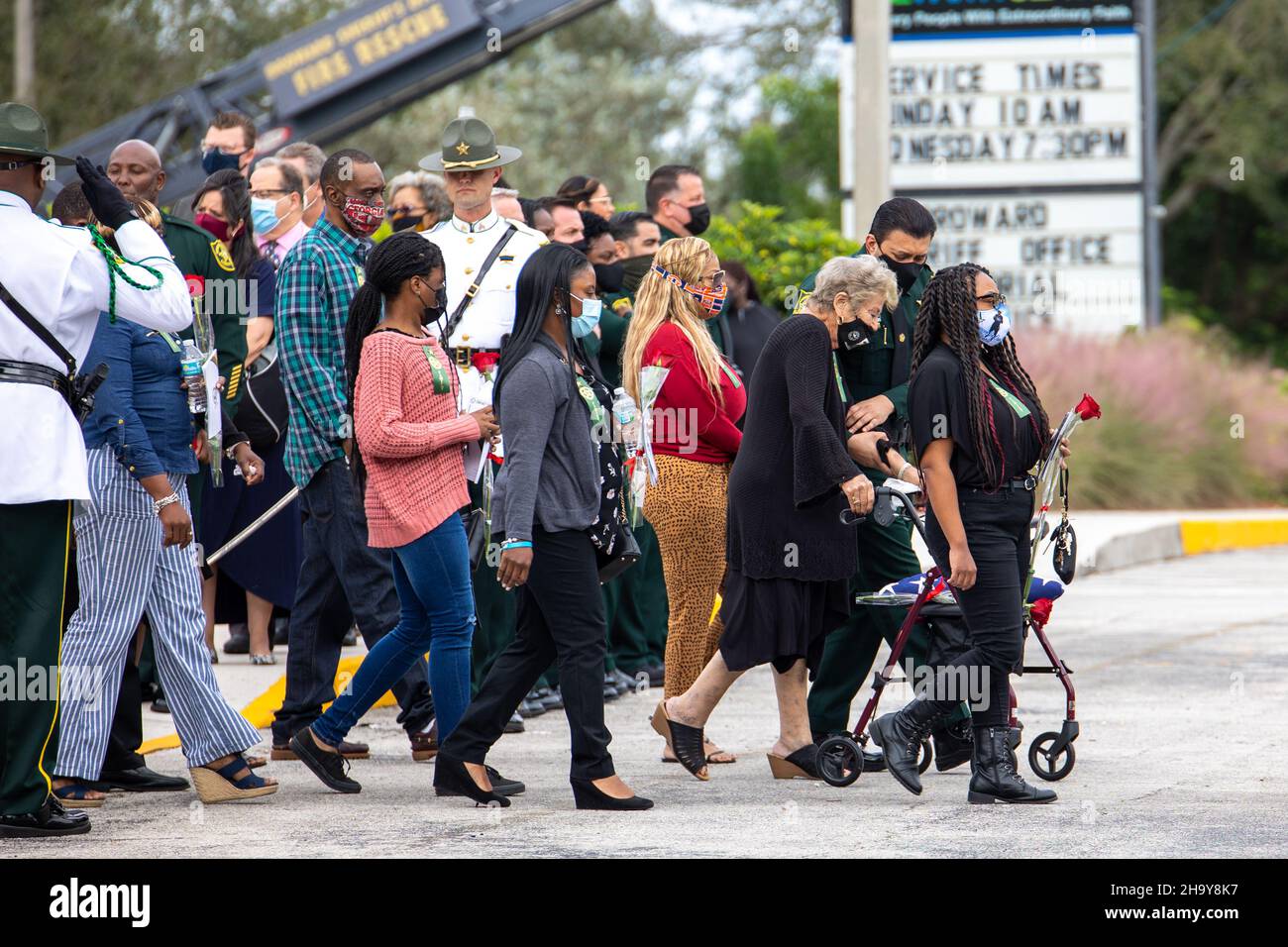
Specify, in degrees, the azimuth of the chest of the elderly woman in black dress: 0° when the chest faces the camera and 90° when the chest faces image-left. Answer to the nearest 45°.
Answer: approximately 270°

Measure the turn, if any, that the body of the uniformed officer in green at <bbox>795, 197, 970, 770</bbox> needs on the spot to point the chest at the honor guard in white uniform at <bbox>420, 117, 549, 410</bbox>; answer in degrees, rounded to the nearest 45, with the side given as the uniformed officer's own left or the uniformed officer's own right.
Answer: approximately 135° to the uniformed officer's own right

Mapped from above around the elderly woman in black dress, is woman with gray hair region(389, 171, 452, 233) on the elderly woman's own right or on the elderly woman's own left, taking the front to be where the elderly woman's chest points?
on the elderly woman's own left

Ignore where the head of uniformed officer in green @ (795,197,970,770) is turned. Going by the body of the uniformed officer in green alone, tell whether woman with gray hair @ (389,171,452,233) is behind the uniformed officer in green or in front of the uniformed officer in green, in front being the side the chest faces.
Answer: behind

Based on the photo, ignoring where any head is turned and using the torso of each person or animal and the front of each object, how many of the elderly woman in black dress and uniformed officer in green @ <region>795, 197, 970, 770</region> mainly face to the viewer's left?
0

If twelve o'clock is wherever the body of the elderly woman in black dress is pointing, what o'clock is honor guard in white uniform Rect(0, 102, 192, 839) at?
The honor guard in white uniform is roughly at 5 o'clock from the elderly woman in black dress.

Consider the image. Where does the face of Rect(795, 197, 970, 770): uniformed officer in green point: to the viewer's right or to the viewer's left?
to the viewer's right

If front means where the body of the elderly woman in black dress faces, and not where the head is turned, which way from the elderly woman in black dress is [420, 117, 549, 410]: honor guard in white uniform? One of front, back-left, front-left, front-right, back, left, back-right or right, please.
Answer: back-left

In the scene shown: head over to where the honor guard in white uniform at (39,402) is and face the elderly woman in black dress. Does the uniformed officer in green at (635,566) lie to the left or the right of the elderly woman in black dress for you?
left

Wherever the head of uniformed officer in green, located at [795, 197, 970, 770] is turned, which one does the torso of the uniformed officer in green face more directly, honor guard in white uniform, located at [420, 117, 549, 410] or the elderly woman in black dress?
the elderly woman in black dress

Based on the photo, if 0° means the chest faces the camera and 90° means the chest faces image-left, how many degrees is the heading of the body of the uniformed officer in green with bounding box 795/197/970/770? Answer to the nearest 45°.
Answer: approximately 315°
